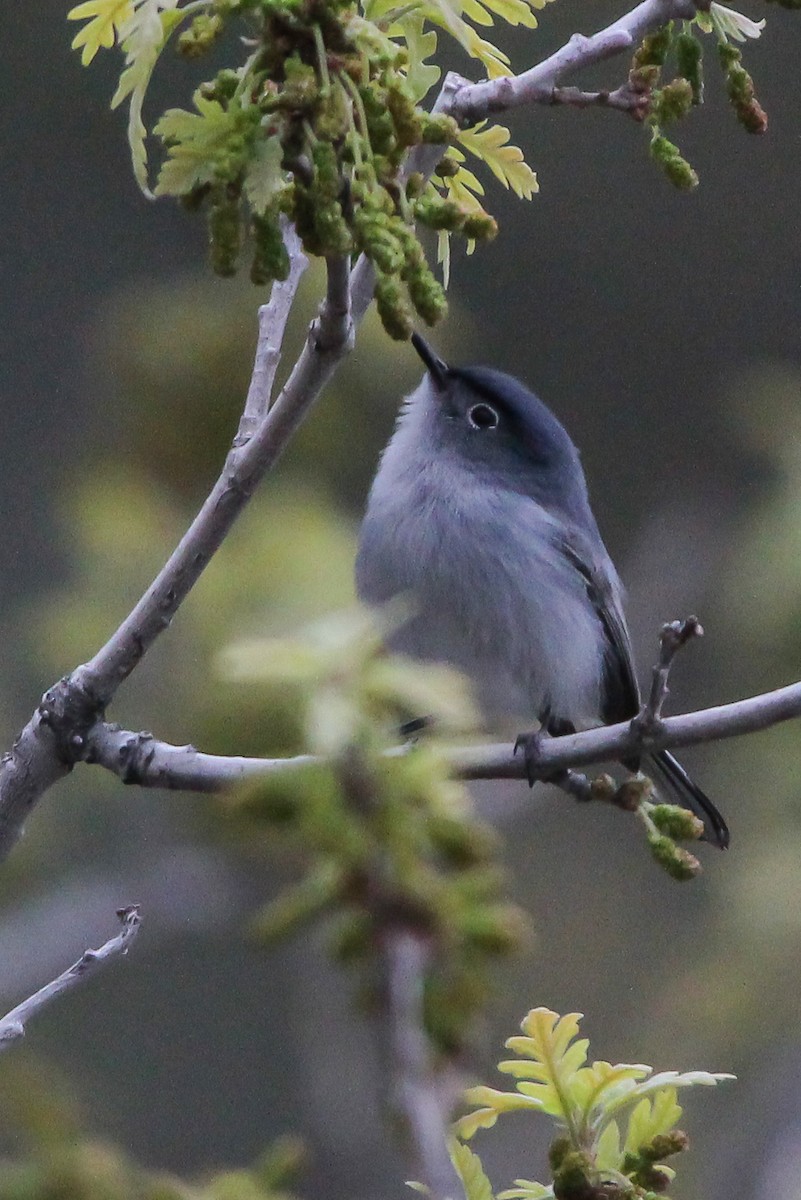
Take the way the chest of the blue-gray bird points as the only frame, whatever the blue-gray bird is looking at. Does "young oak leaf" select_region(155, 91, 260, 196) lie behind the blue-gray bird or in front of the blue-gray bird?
in front

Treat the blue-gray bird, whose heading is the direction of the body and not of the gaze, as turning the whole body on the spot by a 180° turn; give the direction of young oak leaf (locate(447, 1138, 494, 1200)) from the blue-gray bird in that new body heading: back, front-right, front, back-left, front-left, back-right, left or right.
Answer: back-right

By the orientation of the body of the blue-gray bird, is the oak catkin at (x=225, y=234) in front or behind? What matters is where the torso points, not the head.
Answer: in front

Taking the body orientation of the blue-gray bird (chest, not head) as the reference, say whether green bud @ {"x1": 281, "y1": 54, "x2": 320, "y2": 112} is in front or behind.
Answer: in front

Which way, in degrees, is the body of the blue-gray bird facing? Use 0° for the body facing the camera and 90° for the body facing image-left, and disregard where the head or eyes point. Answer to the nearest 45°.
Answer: approximately 45°
